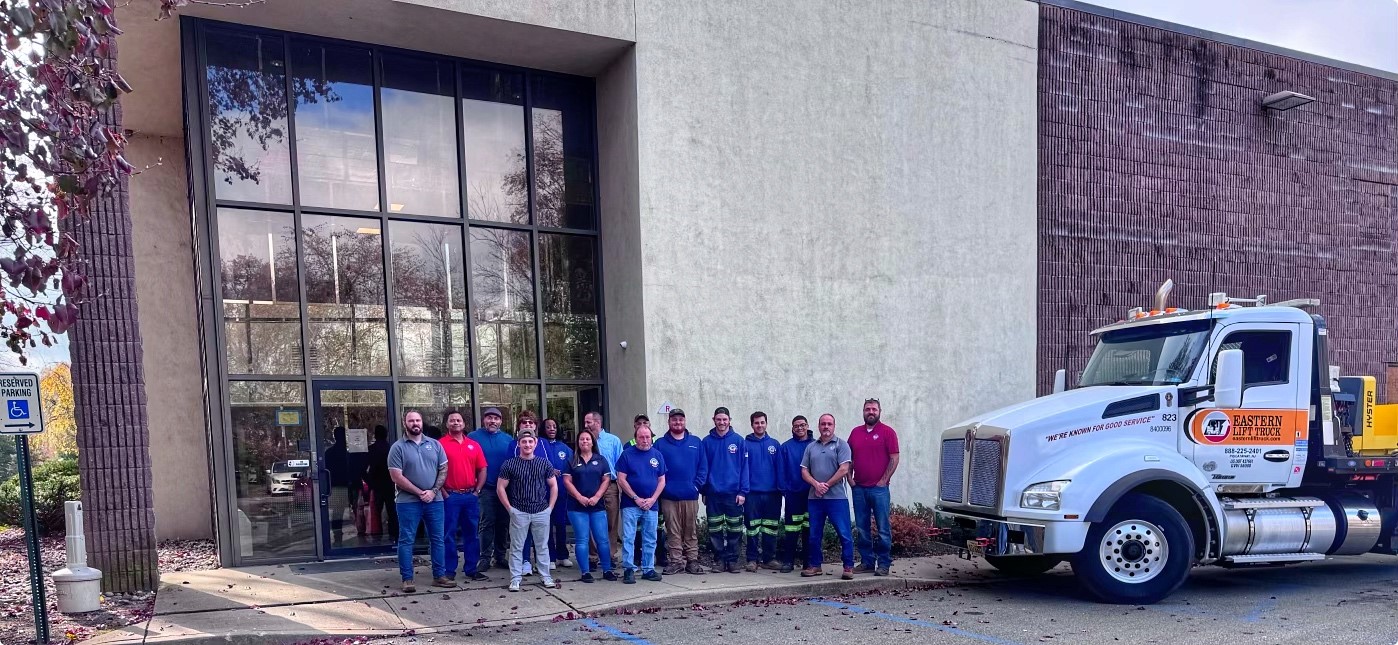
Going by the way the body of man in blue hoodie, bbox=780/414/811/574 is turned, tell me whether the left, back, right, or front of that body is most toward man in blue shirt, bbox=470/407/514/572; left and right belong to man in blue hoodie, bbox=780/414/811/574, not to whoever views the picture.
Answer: right

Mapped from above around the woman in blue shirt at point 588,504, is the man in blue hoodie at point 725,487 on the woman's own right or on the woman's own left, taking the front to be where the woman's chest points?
on the woman's own left

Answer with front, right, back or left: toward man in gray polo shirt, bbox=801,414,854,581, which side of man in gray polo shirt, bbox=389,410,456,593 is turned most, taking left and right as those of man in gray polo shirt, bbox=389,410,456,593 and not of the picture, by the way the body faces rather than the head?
left

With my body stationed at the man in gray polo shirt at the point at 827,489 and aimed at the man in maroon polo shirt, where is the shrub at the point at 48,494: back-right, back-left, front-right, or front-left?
back-left

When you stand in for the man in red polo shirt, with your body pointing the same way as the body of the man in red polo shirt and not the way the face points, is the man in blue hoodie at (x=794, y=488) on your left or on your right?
on your left

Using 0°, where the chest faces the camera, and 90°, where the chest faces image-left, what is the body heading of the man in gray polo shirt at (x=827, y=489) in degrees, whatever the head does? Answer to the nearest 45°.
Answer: approximately 0°

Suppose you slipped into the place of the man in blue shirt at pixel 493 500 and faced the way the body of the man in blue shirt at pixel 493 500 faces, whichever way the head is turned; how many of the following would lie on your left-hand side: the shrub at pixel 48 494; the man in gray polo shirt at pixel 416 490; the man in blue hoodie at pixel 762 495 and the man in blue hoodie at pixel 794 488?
2

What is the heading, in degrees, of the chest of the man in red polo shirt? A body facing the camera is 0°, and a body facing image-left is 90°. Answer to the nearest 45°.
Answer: approximately 0°

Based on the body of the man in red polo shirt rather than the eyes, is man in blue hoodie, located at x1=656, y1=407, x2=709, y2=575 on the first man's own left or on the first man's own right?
on the first man's own left

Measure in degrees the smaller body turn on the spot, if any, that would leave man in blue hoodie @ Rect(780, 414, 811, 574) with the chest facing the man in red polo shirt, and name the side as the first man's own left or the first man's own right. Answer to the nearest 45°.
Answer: approximately 90° to the first man's own right

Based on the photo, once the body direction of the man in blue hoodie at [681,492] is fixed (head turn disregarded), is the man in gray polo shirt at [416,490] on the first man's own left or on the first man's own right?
on the first man's own right
